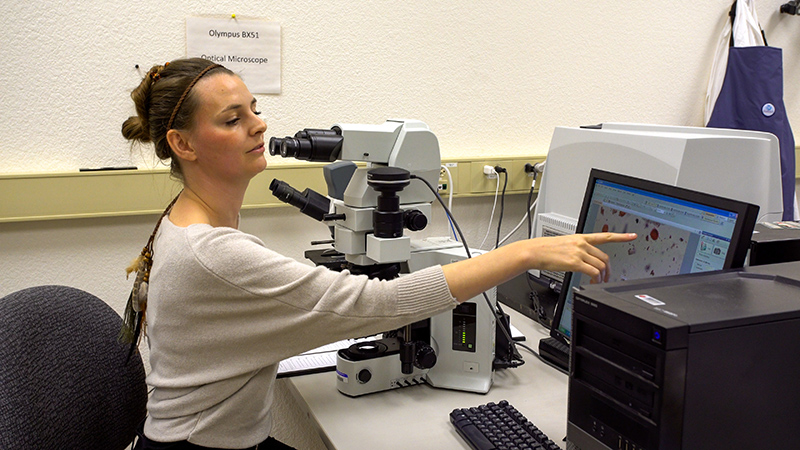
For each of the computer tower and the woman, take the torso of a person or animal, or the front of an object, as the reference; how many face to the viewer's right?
1

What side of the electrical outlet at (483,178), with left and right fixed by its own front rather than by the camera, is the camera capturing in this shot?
front

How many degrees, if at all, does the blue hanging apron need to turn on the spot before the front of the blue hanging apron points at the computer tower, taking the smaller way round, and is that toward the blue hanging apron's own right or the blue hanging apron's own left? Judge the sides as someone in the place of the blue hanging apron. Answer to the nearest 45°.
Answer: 0° — it already faces it

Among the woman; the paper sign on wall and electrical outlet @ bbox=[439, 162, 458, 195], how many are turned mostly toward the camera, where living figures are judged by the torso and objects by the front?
2

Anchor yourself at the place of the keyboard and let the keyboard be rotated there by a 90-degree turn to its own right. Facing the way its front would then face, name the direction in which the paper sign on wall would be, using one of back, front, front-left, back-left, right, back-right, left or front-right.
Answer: front

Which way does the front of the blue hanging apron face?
toward the camera

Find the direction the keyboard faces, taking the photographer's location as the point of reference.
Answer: facing the viewer and to the left of the viewer

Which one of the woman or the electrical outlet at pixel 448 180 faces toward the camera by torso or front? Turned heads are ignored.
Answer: the electrical outlet

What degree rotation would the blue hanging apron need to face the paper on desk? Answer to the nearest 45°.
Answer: approximately 45° to its right

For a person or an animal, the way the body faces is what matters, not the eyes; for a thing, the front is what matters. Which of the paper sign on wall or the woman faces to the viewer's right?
the woman

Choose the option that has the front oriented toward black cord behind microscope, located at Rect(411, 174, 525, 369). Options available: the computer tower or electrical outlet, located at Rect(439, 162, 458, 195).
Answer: the electrical outlet

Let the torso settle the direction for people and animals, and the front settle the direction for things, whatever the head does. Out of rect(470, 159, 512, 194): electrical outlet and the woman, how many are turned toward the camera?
1

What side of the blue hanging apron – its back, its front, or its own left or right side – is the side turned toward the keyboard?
front

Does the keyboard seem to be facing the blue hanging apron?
no

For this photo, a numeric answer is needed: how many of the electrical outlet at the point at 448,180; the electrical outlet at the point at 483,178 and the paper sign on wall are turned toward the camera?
3

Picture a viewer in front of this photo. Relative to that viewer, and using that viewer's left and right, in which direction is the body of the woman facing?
facing to the right of the viewer

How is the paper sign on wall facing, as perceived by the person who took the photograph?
facing the viewer
